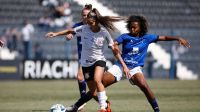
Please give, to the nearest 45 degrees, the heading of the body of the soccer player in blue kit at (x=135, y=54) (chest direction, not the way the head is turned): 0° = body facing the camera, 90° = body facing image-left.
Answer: approximately 45°

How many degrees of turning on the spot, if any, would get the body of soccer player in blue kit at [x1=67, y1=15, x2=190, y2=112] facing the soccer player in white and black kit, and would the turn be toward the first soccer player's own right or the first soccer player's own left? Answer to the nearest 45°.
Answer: approximately 45° to the first soccer player's own right

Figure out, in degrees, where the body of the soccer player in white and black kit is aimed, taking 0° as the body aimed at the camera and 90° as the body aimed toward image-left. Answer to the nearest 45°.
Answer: approximately 0°

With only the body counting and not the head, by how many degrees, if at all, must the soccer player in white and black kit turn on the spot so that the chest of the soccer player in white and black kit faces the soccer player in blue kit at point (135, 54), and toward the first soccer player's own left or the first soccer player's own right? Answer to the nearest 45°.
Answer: approximately 90° to the first soccer player's own left
